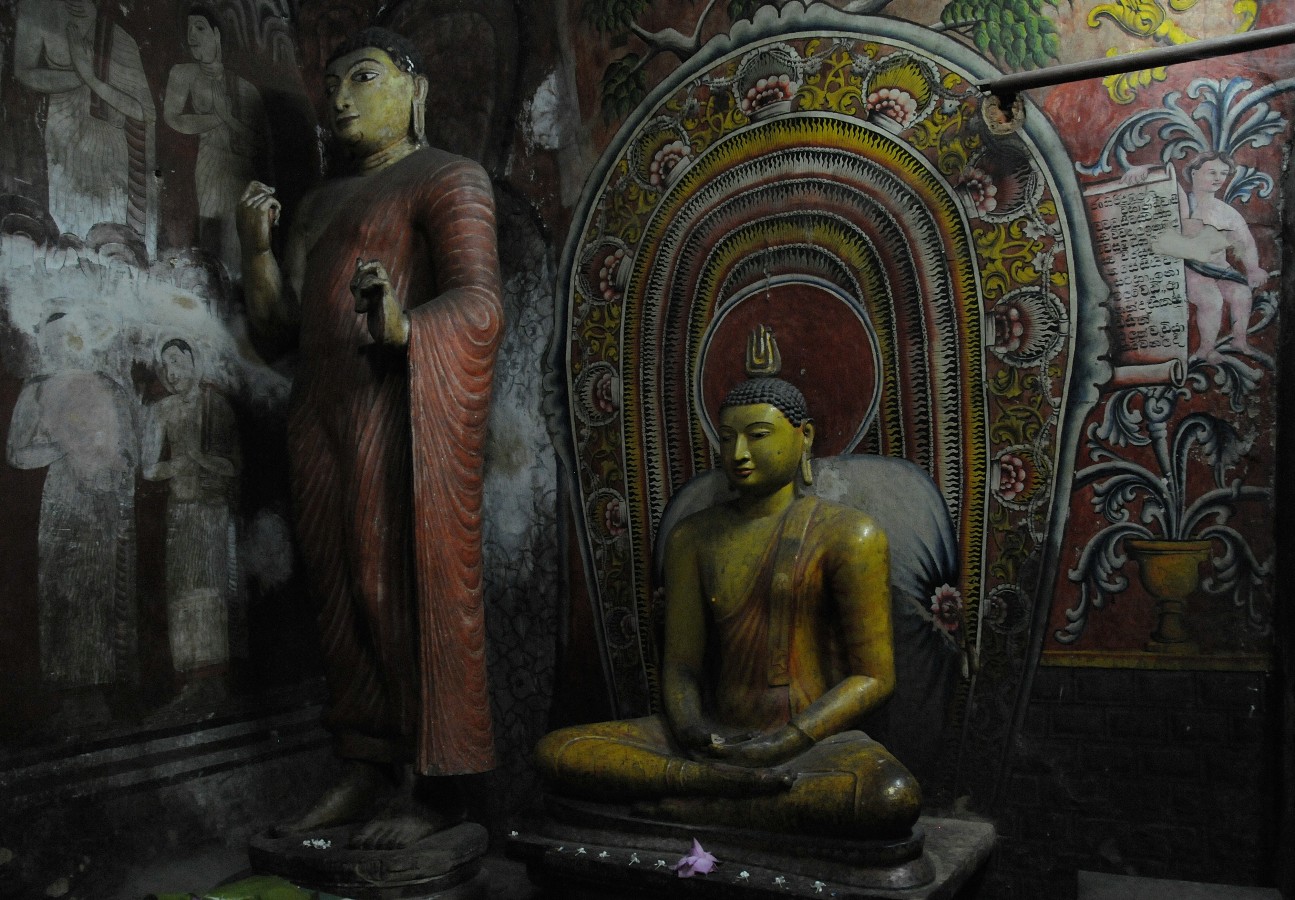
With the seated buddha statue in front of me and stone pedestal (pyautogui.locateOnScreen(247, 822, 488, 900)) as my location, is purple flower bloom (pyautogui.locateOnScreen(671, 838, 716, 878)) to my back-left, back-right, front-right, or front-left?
front-right

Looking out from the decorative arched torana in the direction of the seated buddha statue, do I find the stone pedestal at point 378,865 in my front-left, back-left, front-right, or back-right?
front-right

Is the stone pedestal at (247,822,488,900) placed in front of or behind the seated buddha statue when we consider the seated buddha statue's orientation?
in front

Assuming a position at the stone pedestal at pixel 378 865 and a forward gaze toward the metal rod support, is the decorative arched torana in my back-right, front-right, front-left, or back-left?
front-left

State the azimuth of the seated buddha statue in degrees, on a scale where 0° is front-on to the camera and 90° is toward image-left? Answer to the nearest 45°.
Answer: approximately 45°
